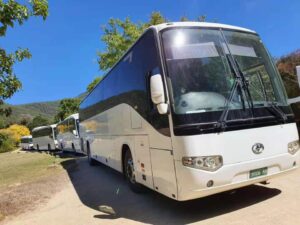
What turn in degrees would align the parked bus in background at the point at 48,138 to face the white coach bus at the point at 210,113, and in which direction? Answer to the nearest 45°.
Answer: approximately 45° to its right

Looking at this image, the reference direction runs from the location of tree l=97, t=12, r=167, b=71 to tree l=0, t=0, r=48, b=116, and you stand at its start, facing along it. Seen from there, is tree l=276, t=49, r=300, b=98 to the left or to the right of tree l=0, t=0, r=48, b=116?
left

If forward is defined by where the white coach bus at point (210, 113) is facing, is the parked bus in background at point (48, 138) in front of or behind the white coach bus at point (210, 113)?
behind

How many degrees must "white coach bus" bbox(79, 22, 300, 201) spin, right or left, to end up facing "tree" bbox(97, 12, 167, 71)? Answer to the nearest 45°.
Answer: approximately 135° to its left

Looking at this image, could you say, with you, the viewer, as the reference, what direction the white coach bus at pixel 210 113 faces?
facing the viewer and to the right of the viewer

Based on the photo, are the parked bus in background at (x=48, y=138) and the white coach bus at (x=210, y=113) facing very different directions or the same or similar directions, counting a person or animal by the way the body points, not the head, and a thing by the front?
same or similar directions

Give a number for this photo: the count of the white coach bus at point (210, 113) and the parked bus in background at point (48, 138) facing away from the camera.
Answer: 0

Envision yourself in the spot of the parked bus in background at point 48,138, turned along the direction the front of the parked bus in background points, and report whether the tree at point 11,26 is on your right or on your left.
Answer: on your right

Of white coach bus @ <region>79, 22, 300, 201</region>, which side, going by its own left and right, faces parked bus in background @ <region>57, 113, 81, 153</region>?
back
